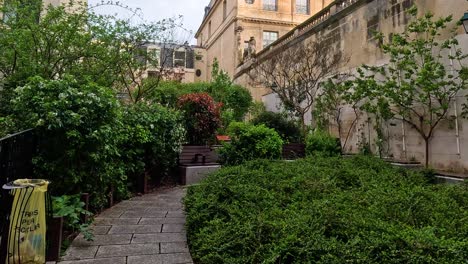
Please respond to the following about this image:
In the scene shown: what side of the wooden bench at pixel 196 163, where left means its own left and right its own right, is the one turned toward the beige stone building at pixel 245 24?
back

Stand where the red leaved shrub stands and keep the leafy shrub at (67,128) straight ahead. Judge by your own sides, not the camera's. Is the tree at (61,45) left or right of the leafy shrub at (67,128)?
right

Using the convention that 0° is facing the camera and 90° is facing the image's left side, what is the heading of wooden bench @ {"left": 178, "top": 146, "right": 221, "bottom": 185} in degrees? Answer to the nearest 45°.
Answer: approximately 0°

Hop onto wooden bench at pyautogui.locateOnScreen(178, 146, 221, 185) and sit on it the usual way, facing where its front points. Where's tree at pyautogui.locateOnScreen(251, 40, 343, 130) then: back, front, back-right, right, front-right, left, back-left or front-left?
back-left

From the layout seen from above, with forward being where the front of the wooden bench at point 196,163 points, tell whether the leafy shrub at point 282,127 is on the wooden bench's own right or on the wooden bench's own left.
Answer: on the wooden bench's own left

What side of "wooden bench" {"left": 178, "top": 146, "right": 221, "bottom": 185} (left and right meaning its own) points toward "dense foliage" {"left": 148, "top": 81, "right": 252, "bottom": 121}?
back

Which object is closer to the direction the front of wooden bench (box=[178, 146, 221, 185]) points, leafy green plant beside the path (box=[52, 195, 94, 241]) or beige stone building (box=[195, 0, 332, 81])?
the leafy green plant beside the path

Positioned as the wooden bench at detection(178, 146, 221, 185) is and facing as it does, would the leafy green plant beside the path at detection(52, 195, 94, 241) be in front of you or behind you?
in front

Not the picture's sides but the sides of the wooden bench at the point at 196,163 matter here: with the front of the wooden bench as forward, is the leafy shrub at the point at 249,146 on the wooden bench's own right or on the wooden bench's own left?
on the wooden bench's own left

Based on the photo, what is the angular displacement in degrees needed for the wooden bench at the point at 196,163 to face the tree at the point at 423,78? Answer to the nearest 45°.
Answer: approximately 90° to its left

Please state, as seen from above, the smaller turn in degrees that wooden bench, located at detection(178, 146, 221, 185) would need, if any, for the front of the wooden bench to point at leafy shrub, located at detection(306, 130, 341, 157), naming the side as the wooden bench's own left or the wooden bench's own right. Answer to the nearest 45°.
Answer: approximately 90° to the wooden bench's own left

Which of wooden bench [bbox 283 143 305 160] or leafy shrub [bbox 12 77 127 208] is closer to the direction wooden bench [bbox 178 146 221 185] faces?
the leafy shrub
